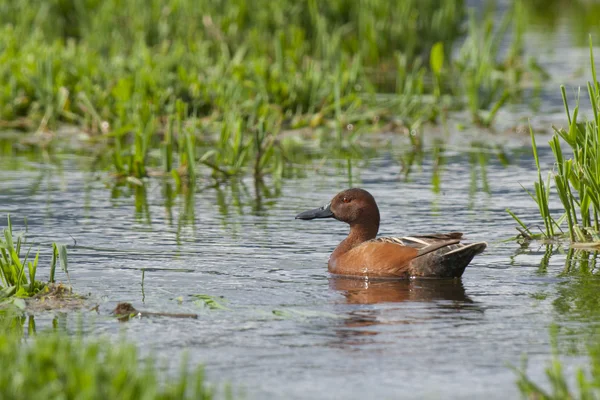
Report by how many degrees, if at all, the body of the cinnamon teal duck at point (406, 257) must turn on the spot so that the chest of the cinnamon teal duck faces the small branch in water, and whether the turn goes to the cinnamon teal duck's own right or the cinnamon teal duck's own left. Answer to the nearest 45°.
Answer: approximately 45° to the cinnamon teal duck's own left

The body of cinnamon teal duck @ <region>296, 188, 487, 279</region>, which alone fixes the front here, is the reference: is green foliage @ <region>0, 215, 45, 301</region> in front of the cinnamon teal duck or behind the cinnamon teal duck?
in front

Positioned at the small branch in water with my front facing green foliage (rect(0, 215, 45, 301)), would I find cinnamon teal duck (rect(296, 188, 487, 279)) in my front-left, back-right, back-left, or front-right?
back-right

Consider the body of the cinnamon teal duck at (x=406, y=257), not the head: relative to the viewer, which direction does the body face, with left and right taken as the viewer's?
facing to the left of the viewer
